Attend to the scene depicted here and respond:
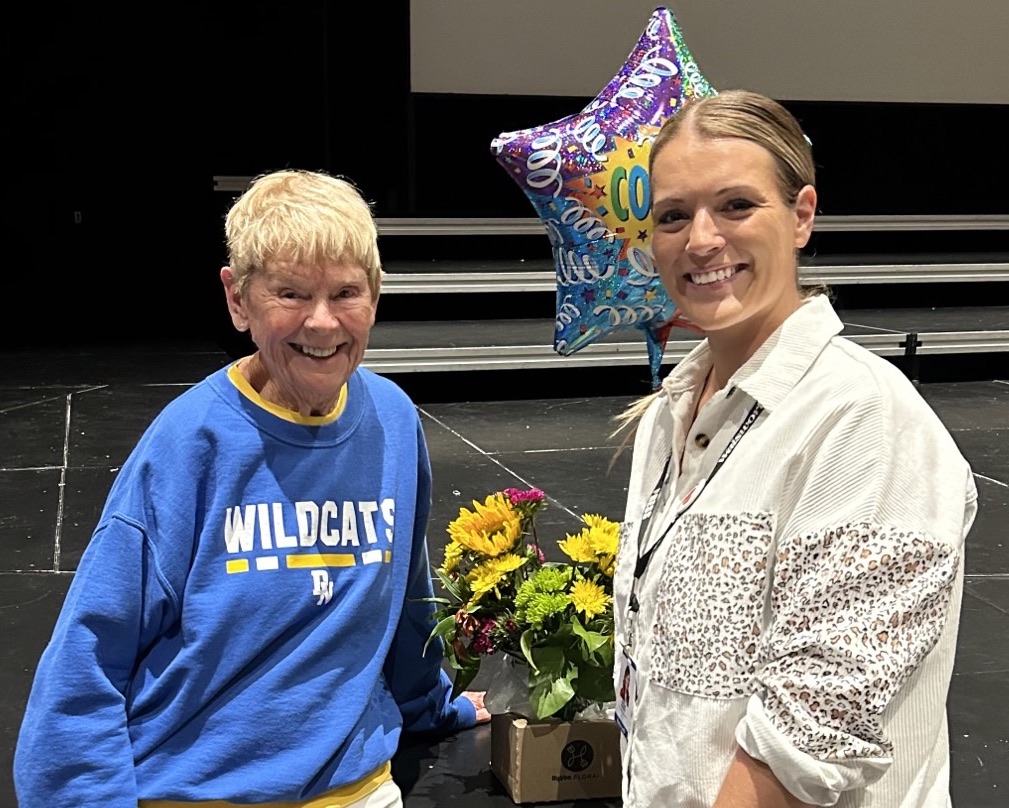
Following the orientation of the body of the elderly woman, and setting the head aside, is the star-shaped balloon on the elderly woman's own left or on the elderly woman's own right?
on the elderly woman's own left

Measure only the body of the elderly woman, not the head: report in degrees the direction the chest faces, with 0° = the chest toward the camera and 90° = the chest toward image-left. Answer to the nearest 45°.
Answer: approximately 315°

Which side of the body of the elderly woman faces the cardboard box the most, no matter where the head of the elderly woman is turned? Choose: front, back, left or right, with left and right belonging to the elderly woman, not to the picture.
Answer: left
